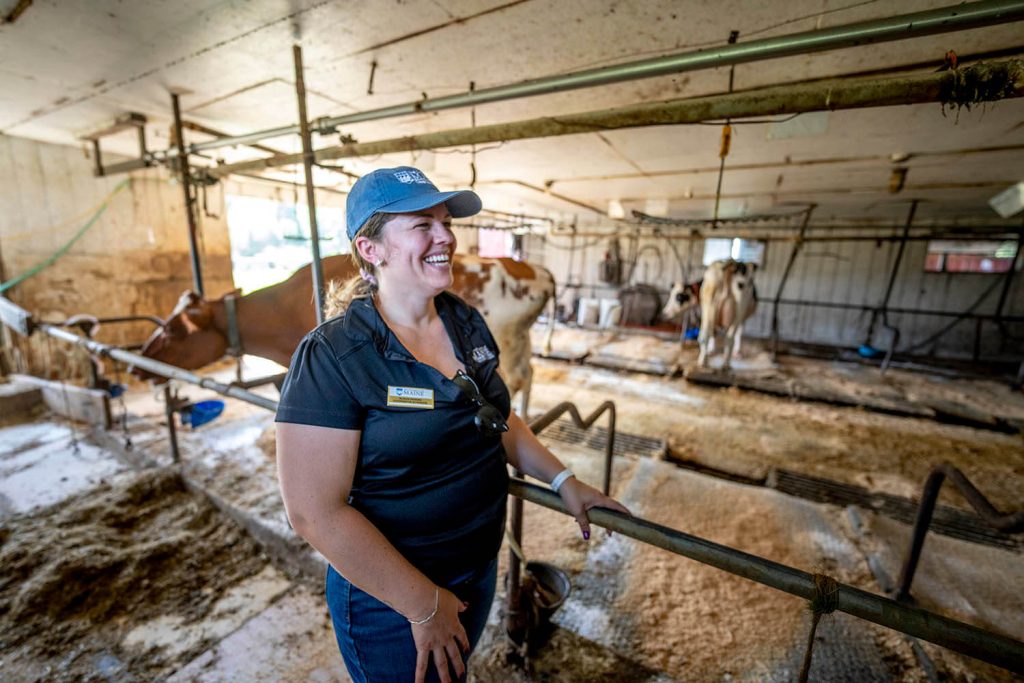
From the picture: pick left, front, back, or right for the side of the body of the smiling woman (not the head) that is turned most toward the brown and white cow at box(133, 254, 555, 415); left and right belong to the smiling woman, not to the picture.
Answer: back

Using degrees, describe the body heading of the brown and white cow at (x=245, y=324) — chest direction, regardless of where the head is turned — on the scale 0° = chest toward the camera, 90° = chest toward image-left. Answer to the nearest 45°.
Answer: approximately 90°

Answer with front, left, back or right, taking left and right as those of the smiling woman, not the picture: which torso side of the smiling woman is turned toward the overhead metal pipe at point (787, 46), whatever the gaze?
left

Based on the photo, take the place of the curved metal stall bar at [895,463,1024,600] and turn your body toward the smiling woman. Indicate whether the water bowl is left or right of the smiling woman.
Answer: right

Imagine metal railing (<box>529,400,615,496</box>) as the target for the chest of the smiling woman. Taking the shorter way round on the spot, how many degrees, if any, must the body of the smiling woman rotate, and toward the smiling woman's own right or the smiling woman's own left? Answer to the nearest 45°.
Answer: approximately 90° to the smiling woman's own left

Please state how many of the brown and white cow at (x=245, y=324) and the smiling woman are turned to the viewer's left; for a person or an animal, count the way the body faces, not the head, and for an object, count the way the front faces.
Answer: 1

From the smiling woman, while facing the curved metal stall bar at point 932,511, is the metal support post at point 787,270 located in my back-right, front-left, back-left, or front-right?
front-left

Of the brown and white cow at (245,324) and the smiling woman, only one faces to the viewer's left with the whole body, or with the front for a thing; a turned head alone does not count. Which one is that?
the brown and white cow

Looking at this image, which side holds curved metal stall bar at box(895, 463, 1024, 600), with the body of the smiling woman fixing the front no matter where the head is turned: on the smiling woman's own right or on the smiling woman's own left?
on the smiling woman's own left

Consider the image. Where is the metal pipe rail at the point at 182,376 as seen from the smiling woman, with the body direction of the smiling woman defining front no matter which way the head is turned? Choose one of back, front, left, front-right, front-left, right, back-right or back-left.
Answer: back

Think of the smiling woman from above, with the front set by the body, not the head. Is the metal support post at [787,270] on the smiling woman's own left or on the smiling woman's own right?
on the smiling woman's own left

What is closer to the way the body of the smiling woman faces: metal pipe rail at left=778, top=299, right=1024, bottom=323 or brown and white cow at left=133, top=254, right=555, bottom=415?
the metal pipe rail

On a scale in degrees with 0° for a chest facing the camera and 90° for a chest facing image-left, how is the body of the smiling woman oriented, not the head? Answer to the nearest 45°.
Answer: approximately 315°
